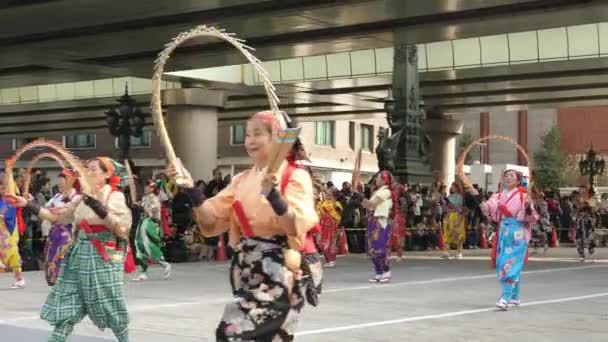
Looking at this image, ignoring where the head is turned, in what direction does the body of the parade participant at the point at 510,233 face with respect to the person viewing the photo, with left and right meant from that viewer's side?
facing the viewer and to the left of the viewer

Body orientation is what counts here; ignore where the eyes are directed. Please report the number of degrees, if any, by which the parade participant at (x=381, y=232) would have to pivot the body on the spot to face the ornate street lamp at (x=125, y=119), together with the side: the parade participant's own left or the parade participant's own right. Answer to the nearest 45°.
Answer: approximately 45° to the parade participant's own right

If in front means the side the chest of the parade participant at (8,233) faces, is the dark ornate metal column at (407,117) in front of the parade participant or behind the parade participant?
behind

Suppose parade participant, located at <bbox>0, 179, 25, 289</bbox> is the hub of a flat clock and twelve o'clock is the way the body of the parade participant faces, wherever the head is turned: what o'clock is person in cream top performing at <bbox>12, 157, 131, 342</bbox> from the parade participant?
The person in cream top performing is roughly at 9 o'clock from the parade participant.

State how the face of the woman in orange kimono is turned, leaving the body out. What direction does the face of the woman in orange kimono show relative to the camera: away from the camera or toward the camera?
toward the camera

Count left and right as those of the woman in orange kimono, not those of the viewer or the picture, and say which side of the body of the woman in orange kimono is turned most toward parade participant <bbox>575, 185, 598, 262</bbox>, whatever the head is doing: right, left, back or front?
back

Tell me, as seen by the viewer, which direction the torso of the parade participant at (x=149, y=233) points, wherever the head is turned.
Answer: to the viewer's left

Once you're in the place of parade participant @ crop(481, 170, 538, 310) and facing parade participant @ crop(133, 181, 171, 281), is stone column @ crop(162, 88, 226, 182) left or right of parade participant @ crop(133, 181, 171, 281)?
right

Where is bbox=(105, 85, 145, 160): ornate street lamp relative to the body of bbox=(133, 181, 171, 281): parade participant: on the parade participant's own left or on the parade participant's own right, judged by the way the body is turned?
on the parade participant's own right

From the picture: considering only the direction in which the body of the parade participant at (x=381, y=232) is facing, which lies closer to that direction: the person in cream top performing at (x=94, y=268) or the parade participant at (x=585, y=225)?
the person in cream top performing

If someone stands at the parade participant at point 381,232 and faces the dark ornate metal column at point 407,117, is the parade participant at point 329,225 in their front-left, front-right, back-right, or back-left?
front-left

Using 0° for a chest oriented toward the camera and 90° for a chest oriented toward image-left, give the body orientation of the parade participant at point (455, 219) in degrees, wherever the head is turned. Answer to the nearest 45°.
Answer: approximately 45°

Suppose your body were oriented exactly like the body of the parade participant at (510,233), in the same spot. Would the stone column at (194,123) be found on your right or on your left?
on your right

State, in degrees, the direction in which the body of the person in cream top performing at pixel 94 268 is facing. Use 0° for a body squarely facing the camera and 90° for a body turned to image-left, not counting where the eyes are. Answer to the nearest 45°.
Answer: approximately 45°
